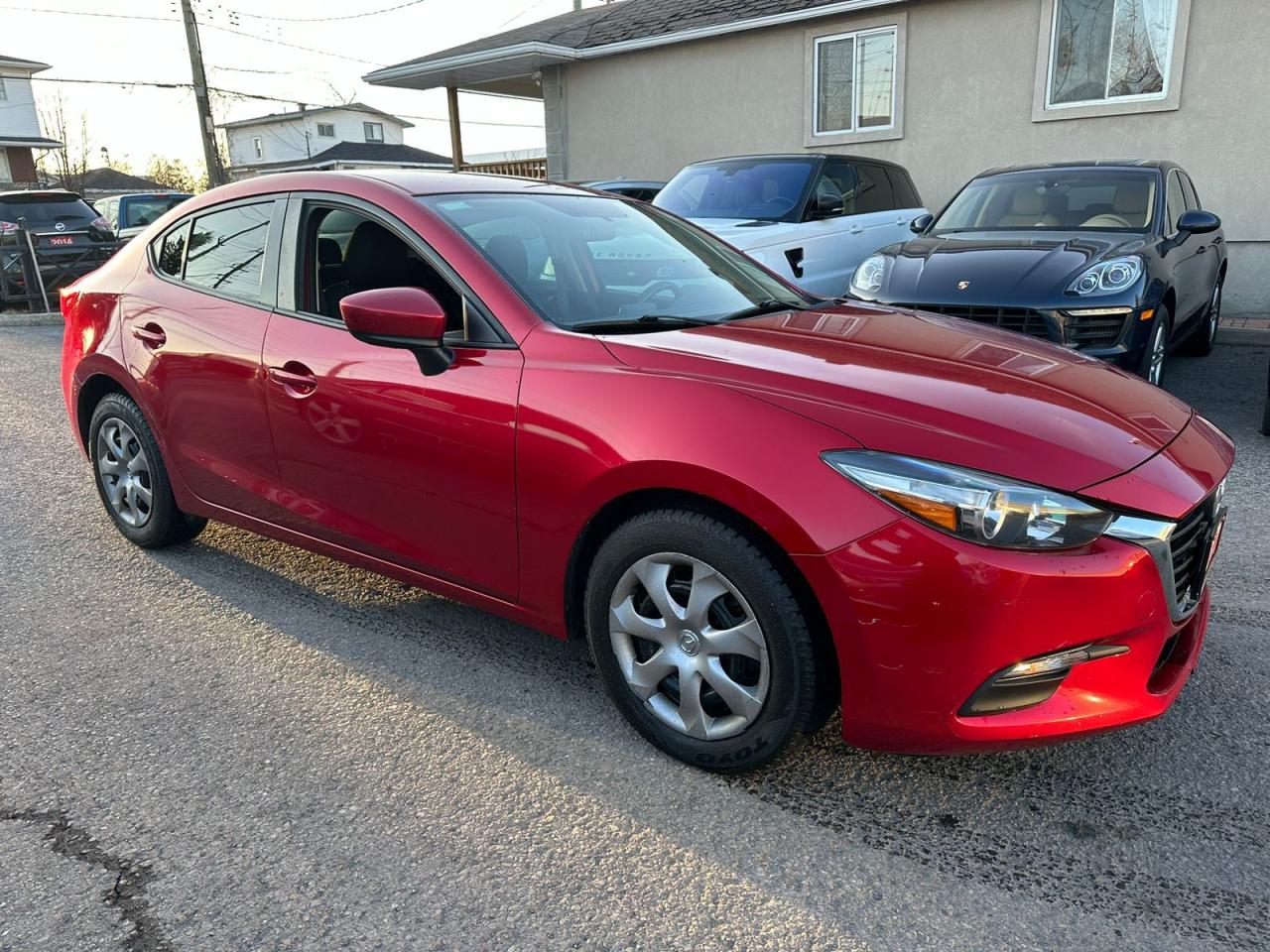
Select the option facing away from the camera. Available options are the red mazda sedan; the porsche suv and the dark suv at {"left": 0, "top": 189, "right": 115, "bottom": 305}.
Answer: the dark suv

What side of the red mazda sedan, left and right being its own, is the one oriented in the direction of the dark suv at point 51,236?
back

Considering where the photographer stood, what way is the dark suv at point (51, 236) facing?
facing away from the viewer

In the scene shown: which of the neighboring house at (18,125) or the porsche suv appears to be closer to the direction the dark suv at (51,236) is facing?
the neighboring house

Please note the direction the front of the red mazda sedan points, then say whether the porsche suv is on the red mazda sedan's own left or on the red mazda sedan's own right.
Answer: on the red mazda sedan's own left

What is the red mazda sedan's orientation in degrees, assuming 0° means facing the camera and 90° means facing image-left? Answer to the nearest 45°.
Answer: approximately 315°

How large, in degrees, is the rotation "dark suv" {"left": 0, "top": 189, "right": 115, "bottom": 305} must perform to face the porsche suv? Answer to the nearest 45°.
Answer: approximately 135° to its right

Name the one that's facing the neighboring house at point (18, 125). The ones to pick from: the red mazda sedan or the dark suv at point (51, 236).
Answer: the dark suv

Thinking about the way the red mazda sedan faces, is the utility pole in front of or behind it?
behind

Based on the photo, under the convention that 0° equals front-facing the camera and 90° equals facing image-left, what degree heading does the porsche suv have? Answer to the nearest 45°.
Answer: approximately 45°

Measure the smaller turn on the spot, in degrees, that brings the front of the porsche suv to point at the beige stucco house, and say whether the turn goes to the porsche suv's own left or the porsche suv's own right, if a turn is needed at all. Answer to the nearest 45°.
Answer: approximately 135° to the porsche suv's own right

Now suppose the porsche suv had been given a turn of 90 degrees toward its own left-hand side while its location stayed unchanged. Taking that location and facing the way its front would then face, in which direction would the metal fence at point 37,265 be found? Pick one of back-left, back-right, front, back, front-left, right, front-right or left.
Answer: back-right

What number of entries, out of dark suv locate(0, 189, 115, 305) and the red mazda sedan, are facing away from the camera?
1

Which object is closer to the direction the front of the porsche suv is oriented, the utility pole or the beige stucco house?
the utility pole

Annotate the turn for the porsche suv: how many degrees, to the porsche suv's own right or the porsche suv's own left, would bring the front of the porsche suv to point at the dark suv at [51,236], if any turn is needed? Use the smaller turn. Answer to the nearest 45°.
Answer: approximately 45° to the porsche suv's own right

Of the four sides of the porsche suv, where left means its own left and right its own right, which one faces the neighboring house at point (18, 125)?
right
